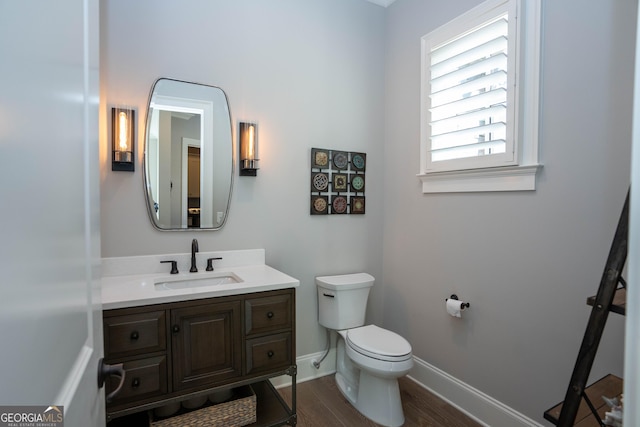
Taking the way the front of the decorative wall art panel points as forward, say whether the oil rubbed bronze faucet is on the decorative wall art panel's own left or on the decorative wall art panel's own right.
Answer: on the decorative wall art panel's own right

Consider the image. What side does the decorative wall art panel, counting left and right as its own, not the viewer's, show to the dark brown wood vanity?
right

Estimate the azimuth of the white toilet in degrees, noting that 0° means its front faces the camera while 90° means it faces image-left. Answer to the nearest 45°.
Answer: approximately 315°

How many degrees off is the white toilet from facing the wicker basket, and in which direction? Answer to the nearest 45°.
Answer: approximately 90° to its right

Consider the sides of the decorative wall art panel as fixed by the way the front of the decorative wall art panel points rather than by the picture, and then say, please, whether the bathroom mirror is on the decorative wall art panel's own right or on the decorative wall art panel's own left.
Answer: on the decorative wall art panel's own right

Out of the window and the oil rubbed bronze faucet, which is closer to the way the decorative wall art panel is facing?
the window

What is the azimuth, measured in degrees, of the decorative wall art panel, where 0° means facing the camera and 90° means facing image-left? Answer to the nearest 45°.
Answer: approximately 315°

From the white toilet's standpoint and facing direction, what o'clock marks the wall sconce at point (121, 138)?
The wall sconce is roughly at 4 o'clock from the white toilet.

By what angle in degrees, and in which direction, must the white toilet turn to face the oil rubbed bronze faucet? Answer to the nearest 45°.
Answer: approximately 135° to its right
